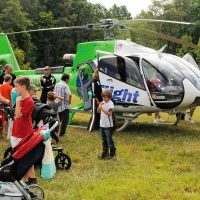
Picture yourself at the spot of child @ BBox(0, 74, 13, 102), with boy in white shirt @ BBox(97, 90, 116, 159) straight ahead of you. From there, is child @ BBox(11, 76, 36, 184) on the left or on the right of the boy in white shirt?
right

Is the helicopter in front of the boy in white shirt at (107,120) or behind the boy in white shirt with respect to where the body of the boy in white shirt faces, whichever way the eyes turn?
behind

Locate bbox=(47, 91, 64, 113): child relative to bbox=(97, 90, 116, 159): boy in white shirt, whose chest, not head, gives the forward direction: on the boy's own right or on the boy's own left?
on the boy's own right

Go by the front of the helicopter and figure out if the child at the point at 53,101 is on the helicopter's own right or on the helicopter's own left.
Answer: on the helicopter's own right

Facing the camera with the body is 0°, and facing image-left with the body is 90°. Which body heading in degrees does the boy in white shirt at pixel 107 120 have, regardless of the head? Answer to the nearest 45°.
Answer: approximately 45°

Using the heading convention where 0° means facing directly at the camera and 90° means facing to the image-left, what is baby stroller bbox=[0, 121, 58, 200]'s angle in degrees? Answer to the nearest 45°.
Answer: approximately 90°
